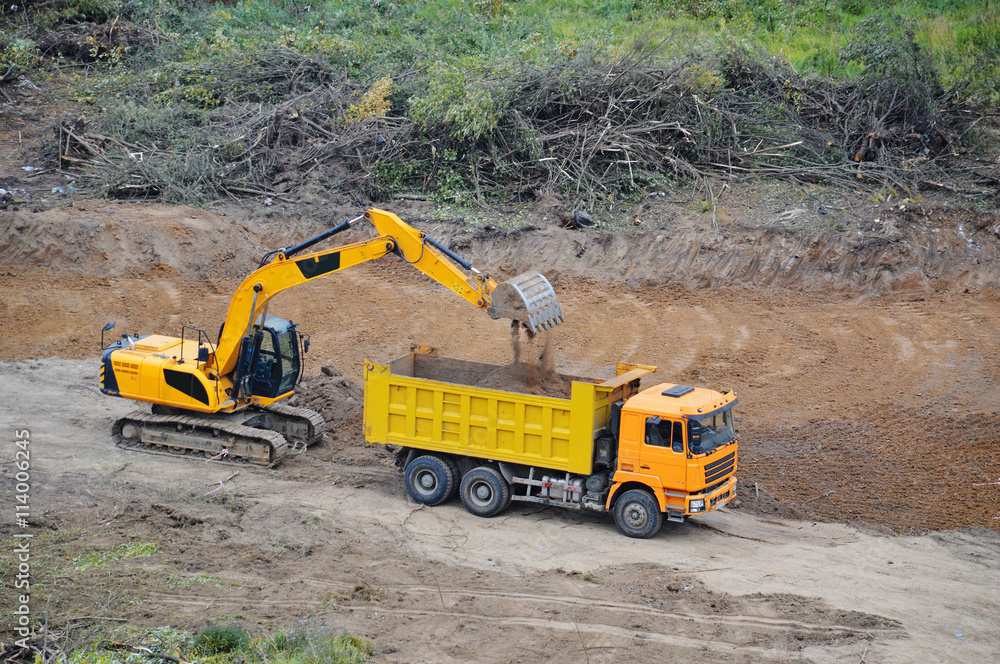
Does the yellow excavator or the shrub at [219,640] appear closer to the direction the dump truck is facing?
the shrub

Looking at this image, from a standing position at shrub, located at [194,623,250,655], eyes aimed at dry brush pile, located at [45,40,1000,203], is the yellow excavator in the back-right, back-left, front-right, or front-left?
front-left

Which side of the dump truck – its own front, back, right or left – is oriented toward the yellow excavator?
back

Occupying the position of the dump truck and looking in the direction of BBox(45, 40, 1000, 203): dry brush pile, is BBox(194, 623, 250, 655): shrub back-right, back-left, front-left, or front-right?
back-left

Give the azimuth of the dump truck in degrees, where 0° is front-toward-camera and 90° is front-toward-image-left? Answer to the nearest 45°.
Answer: approximately 315°

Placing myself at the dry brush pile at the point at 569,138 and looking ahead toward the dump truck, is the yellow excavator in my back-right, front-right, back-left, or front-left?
front-right

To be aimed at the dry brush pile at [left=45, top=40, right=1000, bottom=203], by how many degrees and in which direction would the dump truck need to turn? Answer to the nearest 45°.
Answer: approximately 135° to its left

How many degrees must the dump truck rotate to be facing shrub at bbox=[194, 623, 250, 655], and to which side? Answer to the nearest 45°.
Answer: approximately 90° to its right
